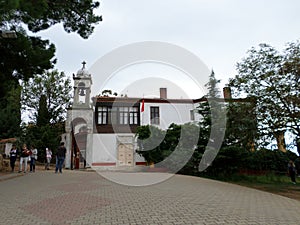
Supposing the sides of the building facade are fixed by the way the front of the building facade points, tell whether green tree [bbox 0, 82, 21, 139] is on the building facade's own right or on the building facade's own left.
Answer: on the building facade's own right

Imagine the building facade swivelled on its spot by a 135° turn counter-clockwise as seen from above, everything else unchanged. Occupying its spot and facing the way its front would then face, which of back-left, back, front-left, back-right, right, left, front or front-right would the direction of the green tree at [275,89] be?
right

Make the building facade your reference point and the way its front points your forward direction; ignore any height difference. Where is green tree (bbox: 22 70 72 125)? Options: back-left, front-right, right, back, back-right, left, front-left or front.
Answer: back-right

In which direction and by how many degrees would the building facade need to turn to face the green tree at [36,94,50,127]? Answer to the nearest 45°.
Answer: approximately 135° to its right

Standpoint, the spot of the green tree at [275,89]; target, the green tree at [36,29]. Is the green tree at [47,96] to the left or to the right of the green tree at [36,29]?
right

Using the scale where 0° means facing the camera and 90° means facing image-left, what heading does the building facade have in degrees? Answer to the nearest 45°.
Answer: approximately 0°
